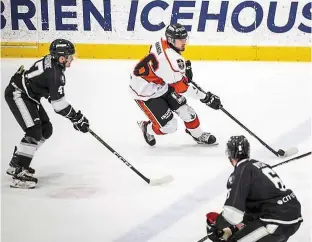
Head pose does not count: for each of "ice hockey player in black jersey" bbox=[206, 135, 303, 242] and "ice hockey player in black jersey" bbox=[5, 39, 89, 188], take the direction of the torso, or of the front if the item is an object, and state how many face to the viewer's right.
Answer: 1

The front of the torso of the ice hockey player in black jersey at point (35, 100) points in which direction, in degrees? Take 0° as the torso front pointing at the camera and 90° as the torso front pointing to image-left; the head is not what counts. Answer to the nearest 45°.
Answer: approximately 270°

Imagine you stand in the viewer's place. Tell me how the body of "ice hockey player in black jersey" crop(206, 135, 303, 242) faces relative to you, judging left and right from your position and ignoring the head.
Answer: facing away from the viewer and to the left of the viewer

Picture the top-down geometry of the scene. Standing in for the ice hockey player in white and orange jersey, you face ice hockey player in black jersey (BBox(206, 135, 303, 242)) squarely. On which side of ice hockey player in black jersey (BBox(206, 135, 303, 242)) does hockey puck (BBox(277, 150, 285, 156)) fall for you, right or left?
left

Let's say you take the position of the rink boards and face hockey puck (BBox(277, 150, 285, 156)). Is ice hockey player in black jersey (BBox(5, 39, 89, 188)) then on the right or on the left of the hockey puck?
right

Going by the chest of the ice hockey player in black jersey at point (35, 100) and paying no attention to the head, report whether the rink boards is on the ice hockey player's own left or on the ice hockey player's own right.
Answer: on the ice hockey player's own left

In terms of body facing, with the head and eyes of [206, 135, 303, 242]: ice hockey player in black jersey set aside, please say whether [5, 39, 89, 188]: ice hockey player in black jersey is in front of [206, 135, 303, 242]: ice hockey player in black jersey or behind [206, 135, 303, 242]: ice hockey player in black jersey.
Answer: in front

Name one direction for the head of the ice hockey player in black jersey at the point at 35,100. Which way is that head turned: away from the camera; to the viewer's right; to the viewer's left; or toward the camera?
to the viewer's right

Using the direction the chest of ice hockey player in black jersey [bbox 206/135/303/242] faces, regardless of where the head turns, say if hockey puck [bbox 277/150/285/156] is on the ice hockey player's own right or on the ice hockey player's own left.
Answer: on the ice hockey player's own right

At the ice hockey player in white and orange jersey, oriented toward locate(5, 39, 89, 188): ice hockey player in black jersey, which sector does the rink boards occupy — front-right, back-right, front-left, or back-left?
back-right

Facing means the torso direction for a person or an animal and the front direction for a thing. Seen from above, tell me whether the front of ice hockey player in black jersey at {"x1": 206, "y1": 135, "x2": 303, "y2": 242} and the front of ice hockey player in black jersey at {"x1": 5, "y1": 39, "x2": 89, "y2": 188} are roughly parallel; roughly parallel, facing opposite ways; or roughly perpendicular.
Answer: roughly perpendicular

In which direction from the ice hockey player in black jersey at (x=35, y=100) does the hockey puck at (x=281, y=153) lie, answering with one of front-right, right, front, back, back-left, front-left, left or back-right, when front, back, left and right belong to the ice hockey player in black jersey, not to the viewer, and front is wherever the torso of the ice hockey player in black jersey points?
front
